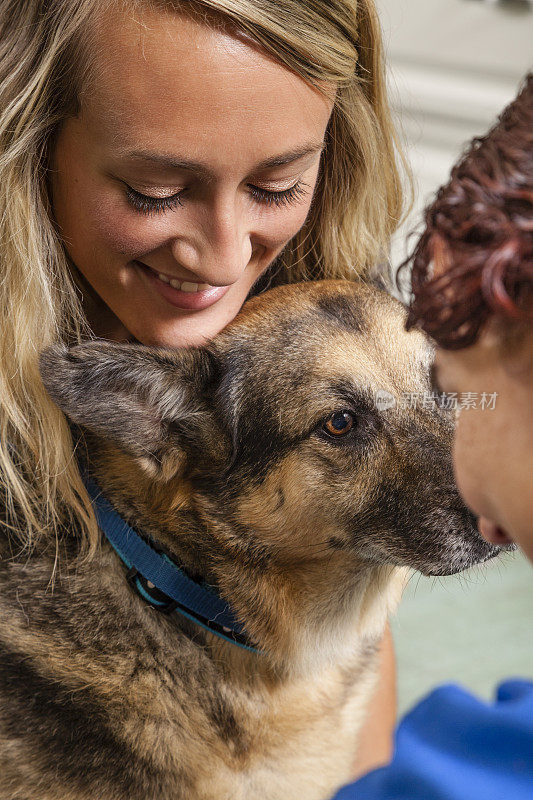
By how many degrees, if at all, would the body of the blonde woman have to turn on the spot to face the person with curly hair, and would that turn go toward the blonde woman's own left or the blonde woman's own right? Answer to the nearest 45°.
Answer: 0° — they already face them

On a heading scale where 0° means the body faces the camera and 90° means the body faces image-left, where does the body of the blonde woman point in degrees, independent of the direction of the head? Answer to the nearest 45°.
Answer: approximately 315°

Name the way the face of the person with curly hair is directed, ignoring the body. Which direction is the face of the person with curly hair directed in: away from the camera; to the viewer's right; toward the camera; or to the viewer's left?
to the viewer's left
